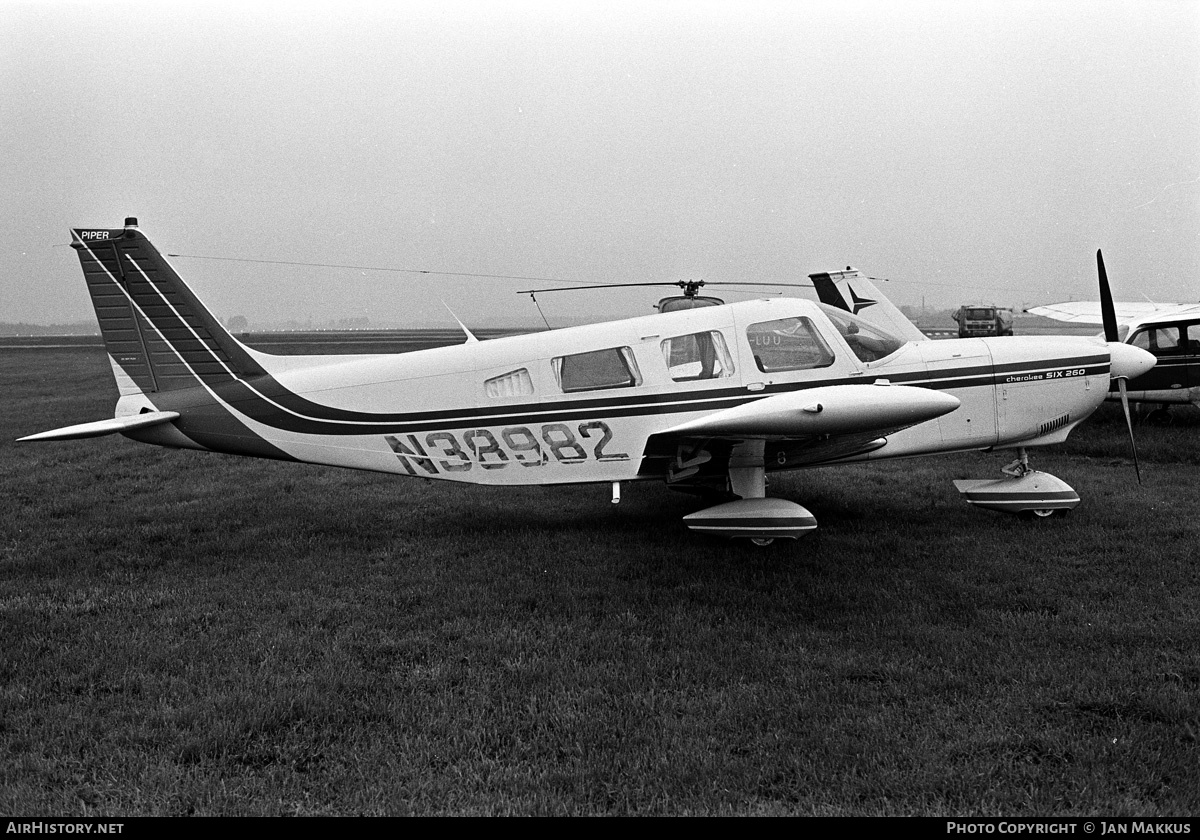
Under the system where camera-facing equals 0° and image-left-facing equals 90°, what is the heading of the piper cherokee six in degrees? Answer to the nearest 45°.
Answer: approximately 270°

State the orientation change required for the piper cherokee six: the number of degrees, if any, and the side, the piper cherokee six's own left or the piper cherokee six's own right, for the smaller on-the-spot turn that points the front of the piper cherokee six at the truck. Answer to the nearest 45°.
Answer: approximately 45° to the piper cherokee six's own left

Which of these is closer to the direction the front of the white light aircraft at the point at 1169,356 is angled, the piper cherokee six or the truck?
the piper cherokee six

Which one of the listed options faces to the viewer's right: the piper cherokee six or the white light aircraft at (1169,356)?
the piper cherokee six

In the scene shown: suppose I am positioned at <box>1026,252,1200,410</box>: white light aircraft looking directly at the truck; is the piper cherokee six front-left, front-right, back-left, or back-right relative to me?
back-left

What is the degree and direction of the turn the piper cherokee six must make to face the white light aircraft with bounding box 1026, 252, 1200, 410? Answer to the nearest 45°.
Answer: approximately 45° to its left

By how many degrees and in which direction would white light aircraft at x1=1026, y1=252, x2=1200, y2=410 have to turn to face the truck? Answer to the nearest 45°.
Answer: approximately 135° to its right

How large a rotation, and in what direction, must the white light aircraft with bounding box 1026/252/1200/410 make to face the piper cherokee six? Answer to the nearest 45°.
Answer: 0° — it already faces it

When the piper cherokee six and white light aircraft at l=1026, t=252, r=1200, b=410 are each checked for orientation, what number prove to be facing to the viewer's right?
1

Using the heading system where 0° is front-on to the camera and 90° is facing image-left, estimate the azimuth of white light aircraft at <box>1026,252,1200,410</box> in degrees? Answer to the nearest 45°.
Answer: approximately 45°
